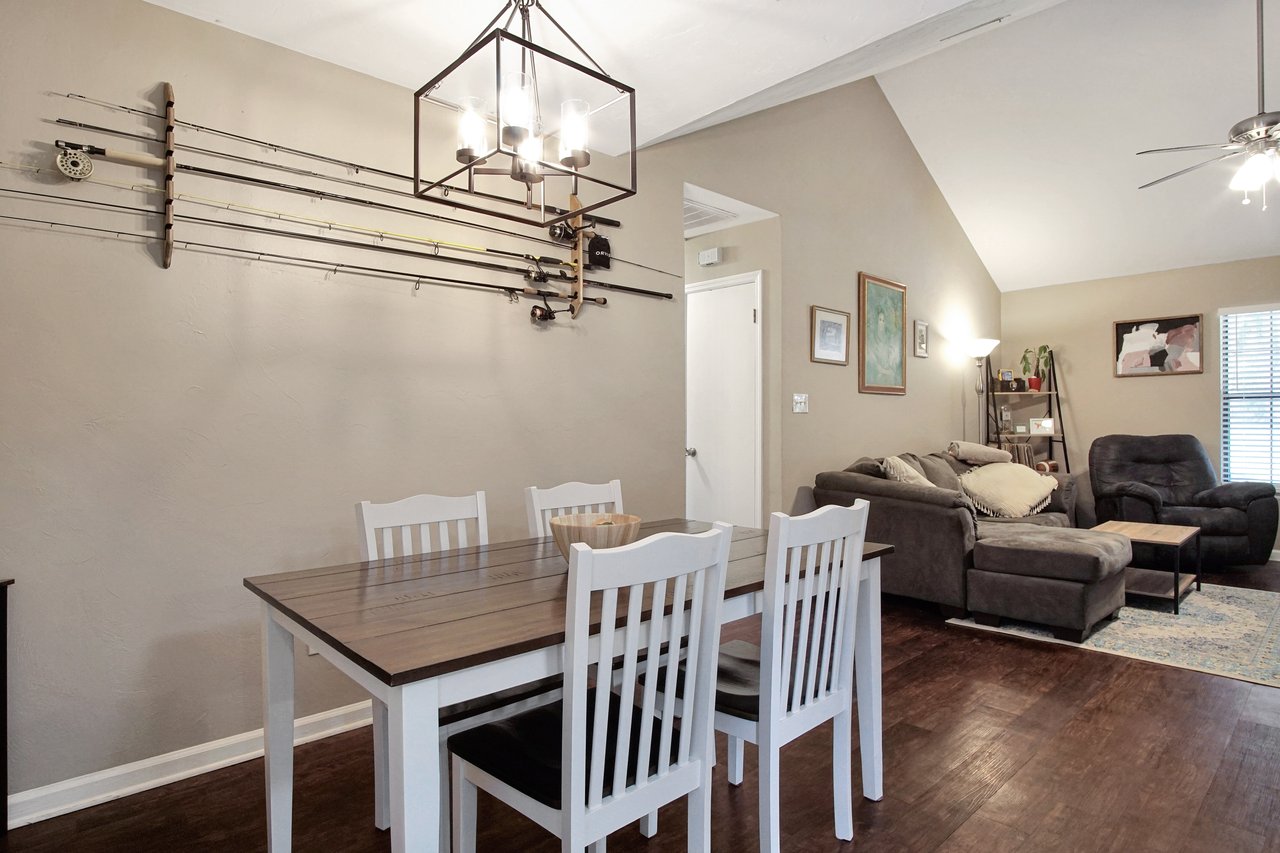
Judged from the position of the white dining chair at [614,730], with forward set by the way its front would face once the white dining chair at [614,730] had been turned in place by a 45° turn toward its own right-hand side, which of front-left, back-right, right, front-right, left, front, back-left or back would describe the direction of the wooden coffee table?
front-right

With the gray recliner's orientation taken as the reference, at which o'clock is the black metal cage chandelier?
The black metal cage chandelier is roughly at 2 o'clock from the gray recliner.

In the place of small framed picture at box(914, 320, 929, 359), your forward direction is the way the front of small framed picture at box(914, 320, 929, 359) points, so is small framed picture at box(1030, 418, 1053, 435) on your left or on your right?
on your left

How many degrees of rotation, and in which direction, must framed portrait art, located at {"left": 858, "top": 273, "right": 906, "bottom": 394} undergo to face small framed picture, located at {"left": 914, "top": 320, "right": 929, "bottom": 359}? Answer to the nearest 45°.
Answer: approximately 90° to its left

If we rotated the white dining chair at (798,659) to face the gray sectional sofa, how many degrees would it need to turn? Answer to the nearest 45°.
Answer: approximately 90° to its right

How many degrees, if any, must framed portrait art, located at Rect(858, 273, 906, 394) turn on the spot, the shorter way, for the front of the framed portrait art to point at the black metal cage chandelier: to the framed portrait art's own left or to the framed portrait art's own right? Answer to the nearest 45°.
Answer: approximately 45° to the framed portrait art's own right

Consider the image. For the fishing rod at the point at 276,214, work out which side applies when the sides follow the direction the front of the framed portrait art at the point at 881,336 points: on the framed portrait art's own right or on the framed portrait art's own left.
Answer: on the framed portrait art's own right

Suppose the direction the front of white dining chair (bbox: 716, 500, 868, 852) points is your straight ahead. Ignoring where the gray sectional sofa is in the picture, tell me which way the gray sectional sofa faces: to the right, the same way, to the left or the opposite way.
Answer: the opposite way

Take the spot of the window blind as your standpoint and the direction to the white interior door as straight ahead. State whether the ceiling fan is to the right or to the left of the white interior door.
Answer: left

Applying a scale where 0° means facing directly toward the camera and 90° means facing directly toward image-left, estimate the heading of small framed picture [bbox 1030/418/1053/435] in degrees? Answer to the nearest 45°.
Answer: approximately 0°
